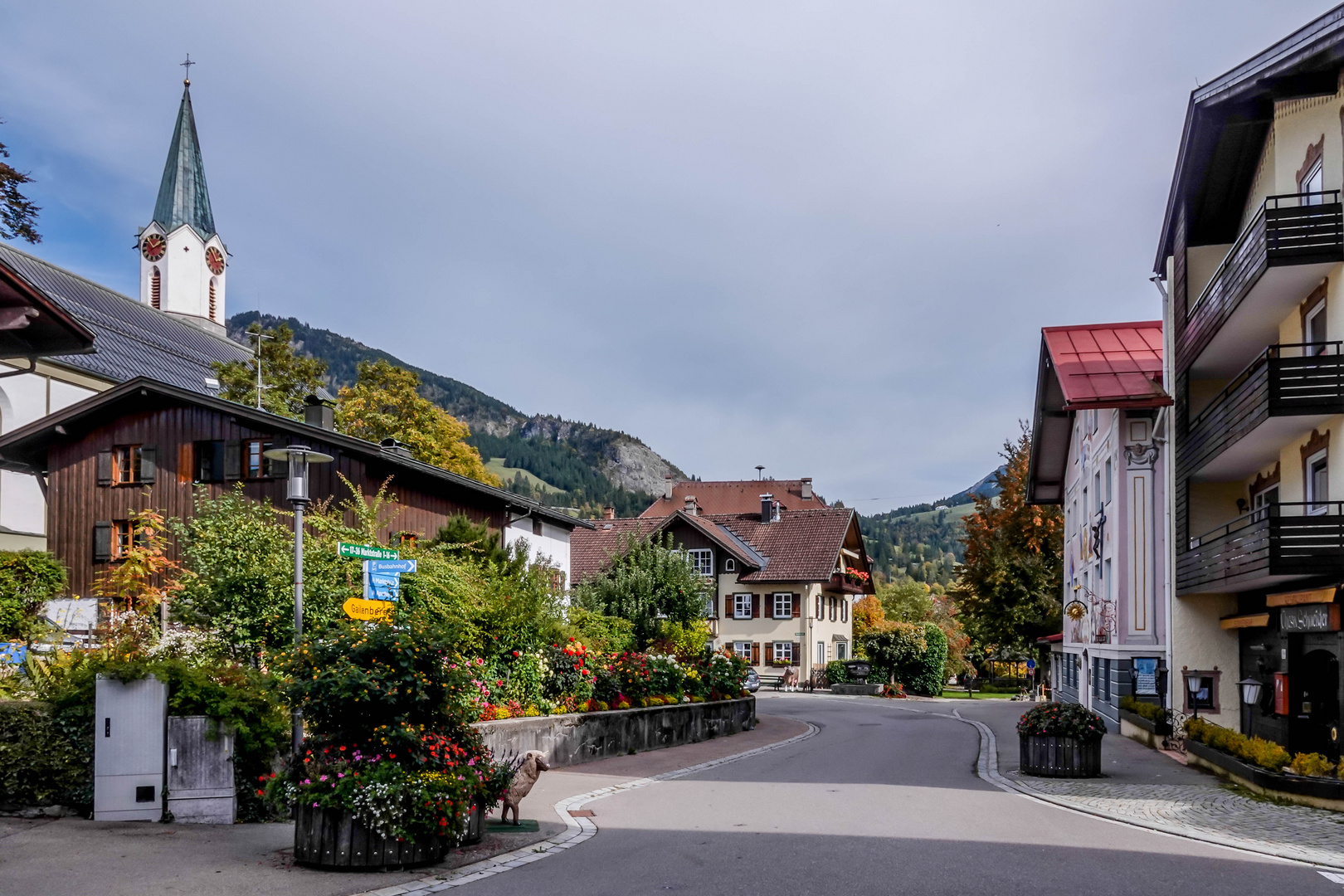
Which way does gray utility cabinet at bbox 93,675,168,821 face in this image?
toward the camera

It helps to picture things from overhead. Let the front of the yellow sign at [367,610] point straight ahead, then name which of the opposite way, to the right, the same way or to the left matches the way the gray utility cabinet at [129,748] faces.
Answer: the same way

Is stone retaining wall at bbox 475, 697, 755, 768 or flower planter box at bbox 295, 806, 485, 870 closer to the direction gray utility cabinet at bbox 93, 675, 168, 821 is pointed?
the flower planter box

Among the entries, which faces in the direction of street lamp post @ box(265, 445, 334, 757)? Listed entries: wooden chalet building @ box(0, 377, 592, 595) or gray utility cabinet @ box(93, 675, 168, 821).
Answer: the wooden chalet building

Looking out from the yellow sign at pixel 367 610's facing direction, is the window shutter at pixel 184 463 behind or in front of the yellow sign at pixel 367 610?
behind

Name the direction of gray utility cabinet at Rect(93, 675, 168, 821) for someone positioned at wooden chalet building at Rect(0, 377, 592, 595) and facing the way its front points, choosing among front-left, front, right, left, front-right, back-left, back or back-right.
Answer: front

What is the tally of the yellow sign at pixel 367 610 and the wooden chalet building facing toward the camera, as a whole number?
2

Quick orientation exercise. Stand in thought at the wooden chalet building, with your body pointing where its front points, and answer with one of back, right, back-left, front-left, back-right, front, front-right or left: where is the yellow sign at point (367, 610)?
front

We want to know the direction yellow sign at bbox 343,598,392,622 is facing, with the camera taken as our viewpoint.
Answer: facing the viewer

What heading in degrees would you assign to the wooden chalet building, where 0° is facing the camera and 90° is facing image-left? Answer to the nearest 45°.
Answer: approximately 0°
